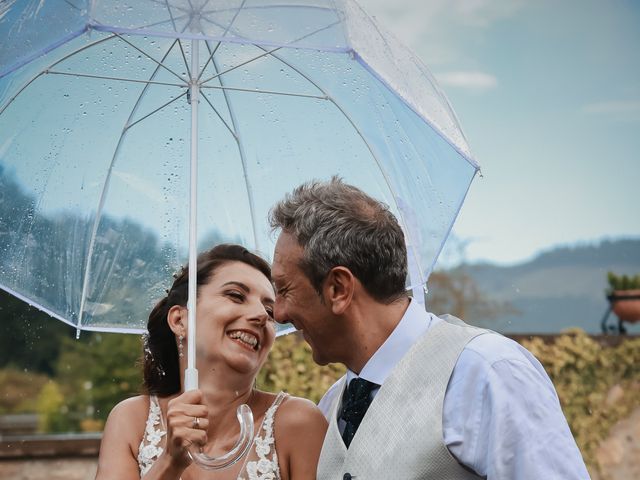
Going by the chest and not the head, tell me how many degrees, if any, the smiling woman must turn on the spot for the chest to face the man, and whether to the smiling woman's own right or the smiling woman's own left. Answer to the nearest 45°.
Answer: approximately 45° to the smiling woman's own left

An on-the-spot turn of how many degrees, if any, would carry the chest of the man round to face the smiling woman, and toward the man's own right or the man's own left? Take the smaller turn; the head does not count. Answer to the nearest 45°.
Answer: approximately 90° to the man's own right

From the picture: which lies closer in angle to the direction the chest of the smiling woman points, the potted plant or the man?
the man

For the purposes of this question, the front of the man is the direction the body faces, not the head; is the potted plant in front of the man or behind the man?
behind

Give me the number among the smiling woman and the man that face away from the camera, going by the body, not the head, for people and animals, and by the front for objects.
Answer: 0

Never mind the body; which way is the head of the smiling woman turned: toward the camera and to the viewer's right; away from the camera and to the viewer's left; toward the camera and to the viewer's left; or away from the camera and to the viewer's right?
toward the camera and to the viewer's right

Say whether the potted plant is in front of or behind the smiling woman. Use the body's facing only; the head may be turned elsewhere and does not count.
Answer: behind

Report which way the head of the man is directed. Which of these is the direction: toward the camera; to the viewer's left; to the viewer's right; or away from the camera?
to the viewer's left

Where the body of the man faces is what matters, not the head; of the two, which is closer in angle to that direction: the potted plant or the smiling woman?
the smiling woman
